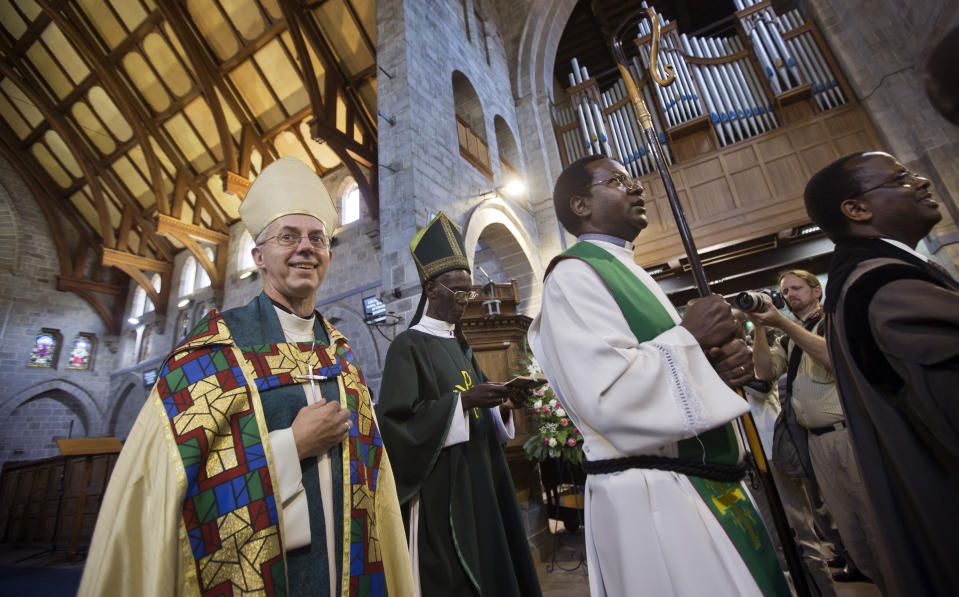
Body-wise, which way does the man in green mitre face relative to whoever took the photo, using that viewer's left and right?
facing the viewer and to the right of the viewer

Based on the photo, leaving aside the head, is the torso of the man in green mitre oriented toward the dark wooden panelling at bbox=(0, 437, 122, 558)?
no

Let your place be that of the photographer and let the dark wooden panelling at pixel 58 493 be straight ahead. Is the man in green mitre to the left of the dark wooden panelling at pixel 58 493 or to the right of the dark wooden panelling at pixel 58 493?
left

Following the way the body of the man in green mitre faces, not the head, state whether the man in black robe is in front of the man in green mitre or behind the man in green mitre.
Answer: in front

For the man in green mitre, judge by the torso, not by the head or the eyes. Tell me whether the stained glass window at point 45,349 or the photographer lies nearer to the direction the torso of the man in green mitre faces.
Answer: the photographer

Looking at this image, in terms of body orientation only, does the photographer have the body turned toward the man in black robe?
no

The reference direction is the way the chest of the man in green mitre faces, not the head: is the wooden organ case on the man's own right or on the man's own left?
on the man's own left

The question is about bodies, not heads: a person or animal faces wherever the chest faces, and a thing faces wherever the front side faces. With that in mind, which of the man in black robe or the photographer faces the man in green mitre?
the photographer

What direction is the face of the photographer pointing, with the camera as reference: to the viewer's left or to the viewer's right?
to the viewer's left

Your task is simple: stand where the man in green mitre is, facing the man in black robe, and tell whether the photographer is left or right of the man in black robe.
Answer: left
